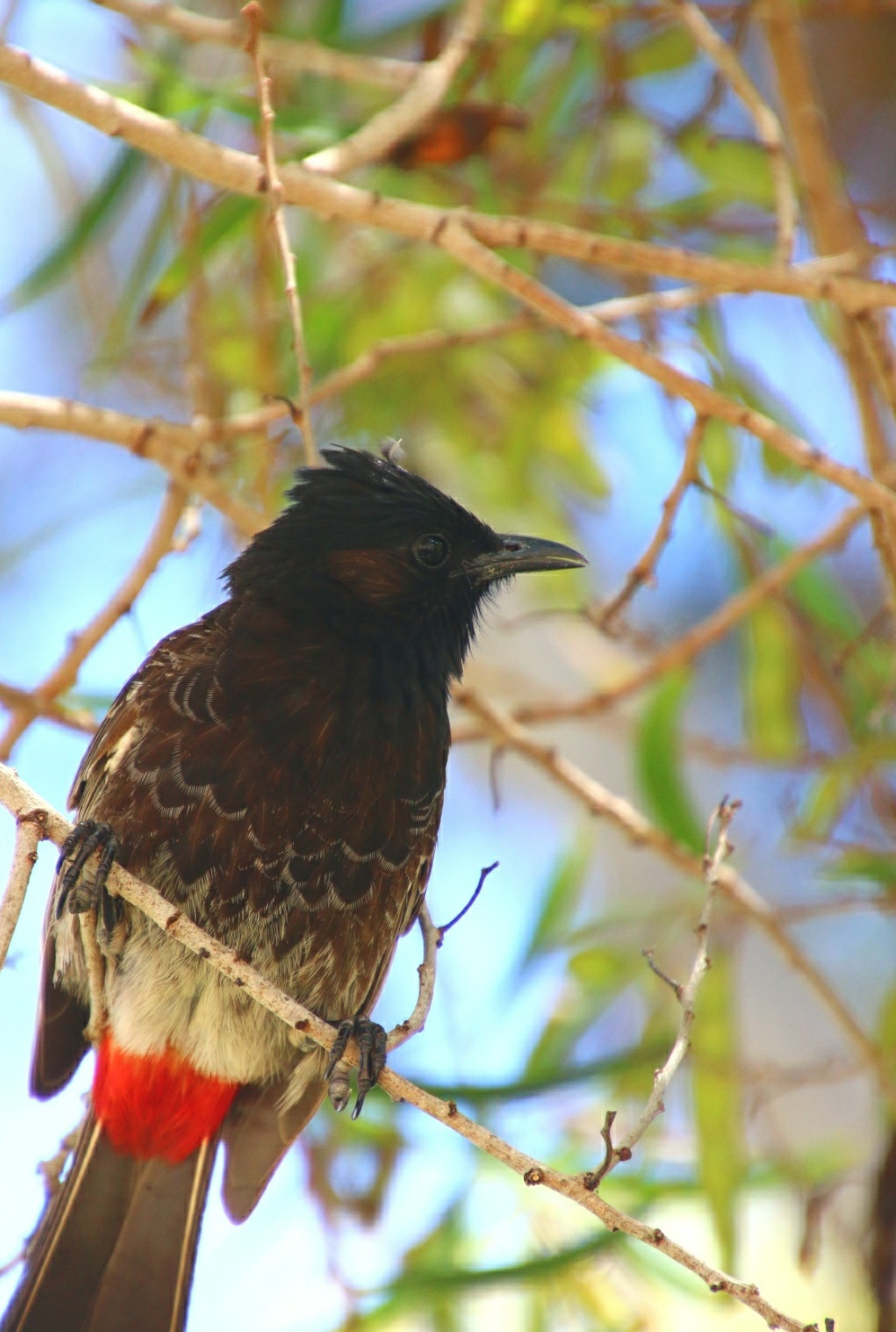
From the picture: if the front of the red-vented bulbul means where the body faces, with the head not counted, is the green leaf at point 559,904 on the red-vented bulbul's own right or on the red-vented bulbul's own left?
on the red-vented bulbul's own left

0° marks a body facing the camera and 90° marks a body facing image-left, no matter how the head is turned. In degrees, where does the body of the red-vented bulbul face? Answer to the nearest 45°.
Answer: approximately 315°
